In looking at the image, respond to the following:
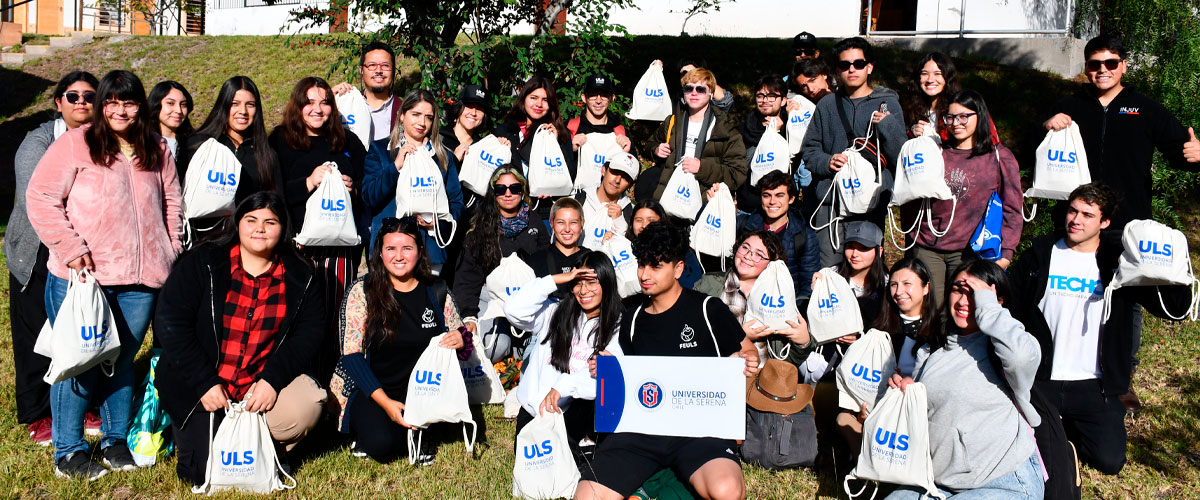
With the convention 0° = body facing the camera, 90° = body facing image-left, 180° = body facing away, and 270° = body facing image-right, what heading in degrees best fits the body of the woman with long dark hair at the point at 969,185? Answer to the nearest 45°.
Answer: approximately 45°

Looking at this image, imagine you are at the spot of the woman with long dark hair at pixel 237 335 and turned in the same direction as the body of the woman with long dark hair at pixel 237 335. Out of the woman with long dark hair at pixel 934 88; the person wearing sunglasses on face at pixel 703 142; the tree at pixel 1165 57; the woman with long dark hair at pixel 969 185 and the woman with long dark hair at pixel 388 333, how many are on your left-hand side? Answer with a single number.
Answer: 5

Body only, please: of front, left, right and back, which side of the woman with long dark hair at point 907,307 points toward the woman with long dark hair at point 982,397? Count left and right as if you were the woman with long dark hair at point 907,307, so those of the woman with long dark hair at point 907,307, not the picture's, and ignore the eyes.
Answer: left

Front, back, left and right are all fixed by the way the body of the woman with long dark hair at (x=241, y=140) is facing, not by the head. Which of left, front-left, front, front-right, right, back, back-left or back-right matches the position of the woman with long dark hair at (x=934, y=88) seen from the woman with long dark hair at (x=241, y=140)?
left

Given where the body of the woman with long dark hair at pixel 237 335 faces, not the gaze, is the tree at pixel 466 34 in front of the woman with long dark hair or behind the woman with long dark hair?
behind

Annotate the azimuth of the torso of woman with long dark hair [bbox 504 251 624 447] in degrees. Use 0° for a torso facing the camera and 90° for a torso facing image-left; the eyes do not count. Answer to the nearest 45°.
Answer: approximately 0°

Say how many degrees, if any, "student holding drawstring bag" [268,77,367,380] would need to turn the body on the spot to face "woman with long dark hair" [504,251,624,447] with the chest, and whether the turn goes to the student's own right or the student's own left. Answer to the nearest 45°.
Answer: approximately 45° to the student's own left

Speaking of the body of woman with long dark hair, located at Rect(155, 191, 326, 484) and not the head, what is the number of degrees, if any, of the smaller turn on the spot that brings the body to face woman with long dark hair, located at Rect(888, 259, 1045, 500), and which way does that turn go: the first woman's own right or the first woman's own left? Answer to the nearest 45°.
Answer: approximately 45° to the first woman's own left

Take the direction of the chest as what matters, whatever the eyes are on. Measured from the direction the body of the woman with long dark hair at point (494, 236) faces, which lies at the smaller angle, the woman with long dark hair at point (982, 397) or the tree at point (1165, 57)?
the woman with long dark hair

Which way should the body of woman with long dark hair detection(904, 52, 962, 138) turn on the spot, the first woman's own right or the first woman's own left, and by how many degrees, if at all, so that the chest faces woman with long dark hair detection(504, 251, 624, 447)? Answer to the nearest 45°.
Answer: approximately 45° to the first woman's own right
